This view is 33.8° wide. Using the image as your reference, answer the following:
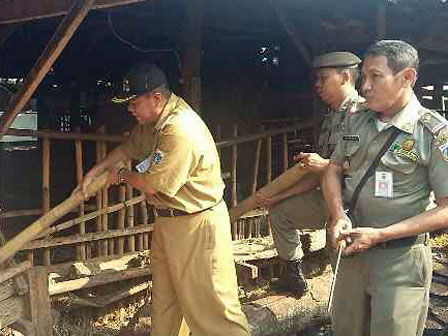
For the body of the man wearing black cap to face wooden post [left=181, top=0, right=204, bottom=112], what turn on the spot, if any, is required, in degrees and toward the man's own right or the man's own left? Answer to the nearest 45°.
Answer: approximately 90° to the man's own right

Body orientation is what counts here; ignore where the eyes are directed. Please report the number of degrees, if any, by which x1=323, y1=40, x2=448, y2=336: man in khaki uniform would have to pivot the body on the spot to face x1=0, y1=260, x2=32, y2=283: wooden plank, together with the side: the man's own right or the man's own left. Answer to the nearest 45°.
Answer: approximately 45° to the man's own right

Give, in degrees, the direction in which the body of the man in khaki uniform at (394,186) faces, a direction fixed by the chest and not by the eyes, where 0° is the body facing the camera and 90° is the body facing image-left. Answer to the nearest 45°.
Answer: approximately 45°

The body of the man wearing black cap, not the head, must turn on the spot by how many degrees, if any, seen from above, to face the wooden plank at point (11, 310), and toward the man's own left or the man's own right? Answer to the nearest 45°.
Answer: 0° — they already face it

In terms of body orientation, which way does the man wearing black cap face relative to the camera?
to the viewer's left

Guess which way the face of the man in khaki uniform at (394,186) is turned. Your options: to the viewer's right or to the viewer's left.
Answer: to the viewer's left

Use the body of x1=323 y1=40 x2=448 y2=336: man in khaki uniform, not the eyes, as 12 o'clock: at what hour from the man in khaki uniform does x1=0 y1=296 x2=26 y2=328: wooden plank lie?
The wooden plank is roughly at 2 o'clock from the man in khaki uniform.

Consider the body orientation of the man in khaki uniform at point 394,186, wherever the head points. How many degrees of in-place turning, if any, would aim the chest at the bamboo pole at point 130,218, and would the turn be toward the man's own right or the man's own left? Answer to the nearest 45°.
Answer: approximately 90° to the man's own right

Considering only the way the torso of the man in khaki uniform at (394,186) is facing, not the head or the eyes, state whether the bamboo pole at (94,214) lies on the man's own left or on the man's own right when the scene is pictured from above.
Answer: on the man's own right
